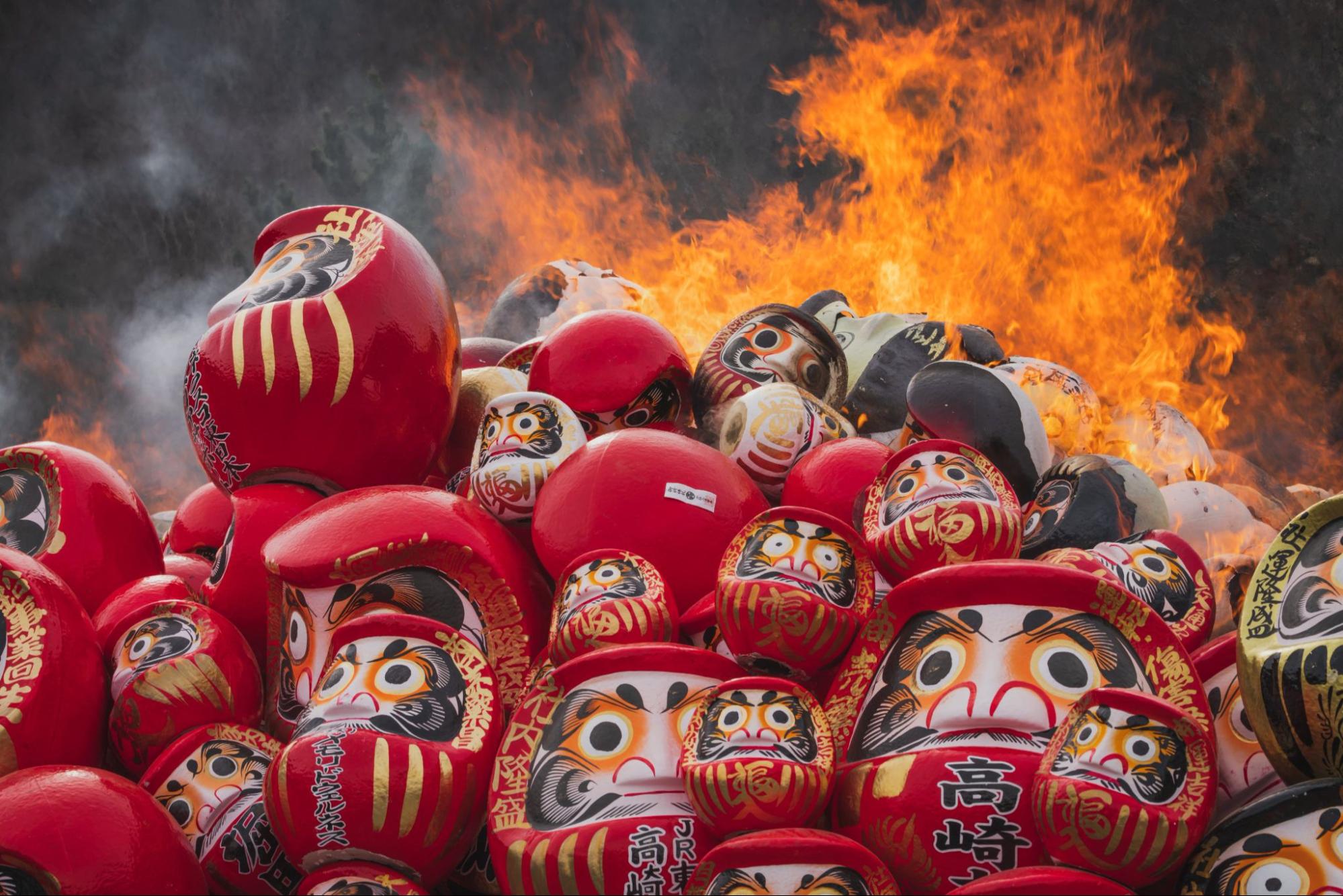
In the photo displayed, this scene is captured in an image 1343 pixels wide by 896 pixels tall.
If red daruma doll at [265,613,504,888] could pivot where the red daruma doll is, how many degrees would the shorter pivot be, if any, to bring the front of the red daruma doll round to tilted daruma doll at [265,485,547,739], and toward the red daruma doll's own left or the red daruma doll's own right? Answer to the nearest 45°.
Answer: approximately 135° to the red daruma doll's own right

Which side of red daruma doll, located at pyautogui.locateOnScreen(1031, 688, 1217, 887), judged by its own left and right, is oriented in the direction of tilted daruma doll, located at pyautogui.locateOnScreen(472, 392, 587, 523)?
right

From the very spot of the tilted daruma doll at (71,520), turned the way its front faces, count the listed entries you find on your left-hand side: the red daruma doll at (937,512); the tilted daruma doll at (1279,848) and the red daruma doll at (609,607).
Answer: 3

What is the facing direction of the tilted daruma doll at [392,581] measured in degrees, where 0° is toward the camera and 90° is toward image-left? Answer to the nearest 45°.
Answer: approximately 45°

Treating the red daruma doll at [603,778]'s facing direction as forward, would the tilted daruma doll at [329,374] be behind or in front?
behind
